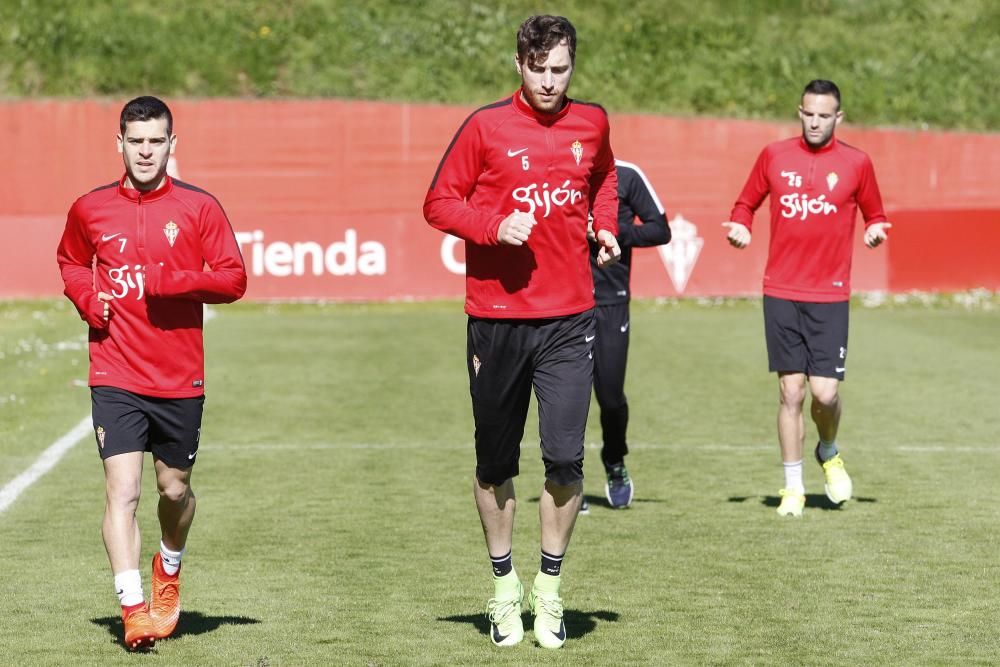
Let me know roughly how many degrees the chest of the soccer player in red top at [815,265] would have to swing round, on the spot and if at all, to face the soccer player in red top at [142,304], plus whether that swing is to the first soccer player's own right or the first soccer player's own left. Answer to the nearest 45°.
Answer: approximately 45° to the first soccer player's own right

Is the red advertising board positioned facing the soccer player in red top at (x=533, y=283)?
yes

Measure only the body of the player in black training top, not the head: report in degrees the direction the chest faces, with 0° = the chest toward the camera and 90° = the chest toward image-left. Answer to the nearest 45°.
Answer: approximately 0°

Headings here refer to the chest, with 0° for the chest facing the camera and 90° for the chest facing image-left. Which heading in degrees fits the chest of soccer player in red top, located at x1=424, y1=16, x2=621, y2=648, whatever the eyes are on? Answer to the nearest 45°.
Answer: approximately 0°

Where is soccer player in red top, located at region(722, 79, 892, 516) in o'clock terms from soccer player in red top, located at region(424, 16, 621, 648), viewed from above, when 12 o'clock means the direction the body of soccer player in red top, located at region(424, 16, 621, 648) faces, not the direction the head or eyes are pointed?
soccer player in red top, located at region(722, 79, 892, 516) is roughly at 7 o'clock from soccer player in red top, located at region(424, 16, 621, 648).

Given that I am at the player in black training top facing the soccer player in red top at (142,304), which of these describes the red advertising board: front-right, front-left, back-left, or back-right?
back-right
